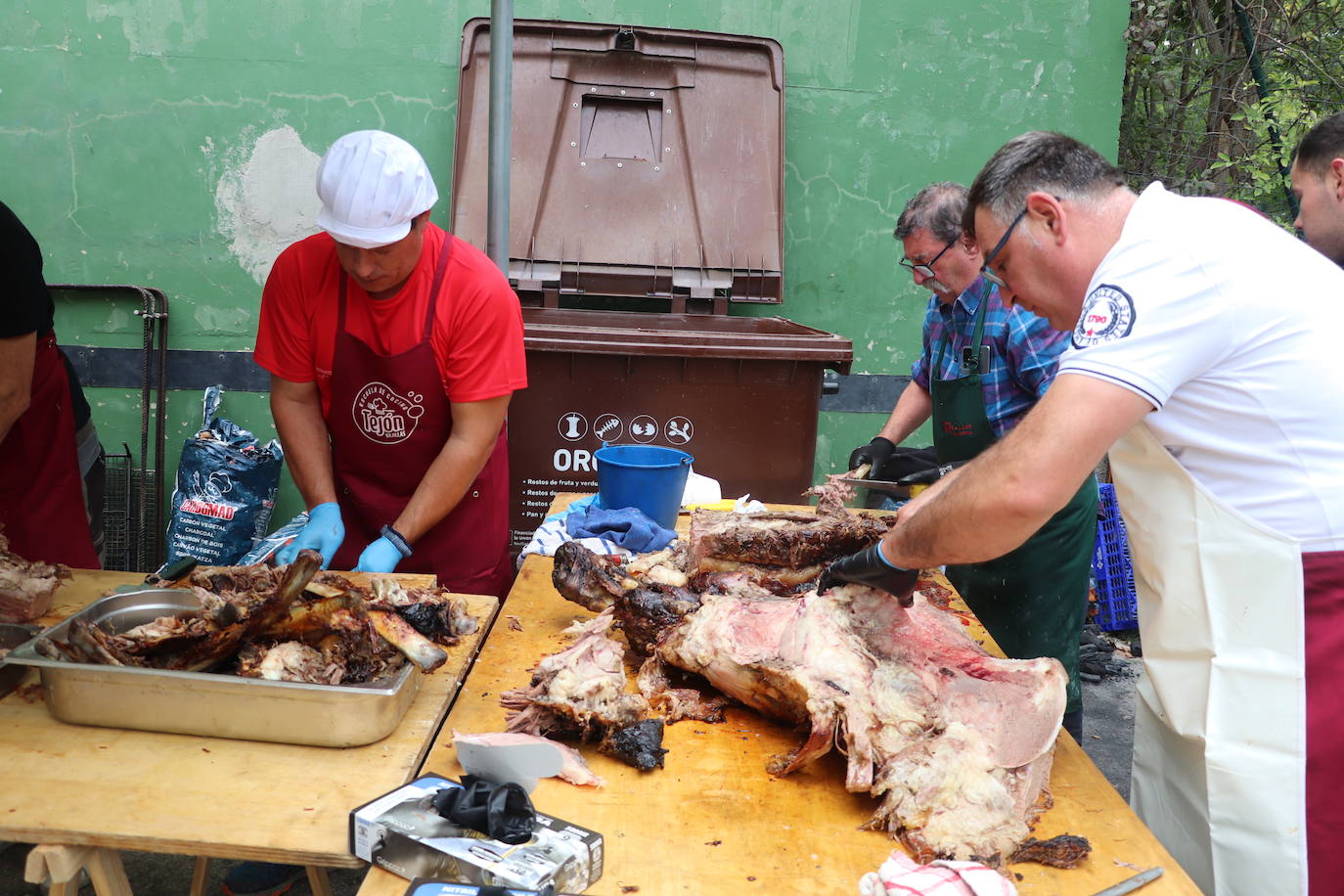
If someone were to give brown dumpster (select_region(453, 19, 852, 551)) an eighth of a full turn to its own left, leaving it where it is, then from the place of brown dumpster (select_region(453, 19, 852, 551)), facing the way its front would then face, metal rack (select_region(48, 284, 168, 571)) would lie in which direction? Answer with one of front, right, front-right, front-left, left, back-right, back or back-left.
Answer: back-right

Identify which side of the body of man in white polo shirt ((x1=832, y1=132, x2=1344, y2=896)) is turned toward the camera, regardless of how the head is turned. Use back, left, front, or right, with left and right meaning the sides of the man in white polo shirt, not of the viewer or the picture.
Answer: left

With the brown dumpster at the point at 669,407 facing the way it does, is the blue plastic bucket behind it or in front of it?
in front

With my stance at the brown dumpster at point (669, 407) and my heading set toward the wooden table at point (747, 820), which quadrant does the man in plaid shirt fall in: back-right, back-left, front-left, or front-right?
front-left

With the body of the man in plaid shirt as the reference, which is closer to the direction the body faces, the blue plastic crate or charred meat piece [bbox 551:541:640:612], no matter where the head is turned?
the charred meat piece

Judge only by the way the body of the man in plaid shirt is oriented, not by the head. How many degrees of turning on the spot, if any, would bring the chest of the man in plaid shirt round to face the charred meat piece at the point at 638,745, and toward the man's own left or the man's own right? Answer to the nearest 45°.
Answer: approximately 45° to the man's own left

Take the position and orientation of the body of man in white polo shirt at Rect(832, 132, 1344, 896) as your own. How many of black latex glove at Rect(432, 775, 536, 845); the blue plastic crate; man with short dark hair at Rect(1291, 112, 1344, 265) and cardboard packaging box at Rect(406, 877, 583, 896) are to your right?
2

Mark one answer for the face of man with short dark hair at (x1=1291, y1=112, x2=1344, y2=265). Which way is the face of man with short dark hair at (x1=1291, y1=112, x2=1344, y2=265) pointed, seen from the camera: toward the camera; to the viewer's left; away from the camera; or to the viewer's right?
to the viewer's left

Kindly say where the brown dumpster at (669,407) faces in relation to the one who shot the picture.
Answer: facing the viewer

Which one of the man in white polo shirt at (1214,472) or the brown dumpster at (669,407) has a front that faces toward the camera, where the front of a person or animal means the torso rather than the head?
the brown dumpster

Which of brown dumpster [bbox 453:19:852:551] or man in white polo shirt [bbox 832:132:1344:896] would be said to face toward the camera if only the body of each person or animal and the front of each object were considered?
the brown dumpster

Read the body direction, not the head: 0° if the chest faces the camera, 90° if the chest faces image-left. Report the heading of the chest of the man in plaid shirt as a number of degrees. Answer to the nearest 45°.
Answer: approximately 45°
